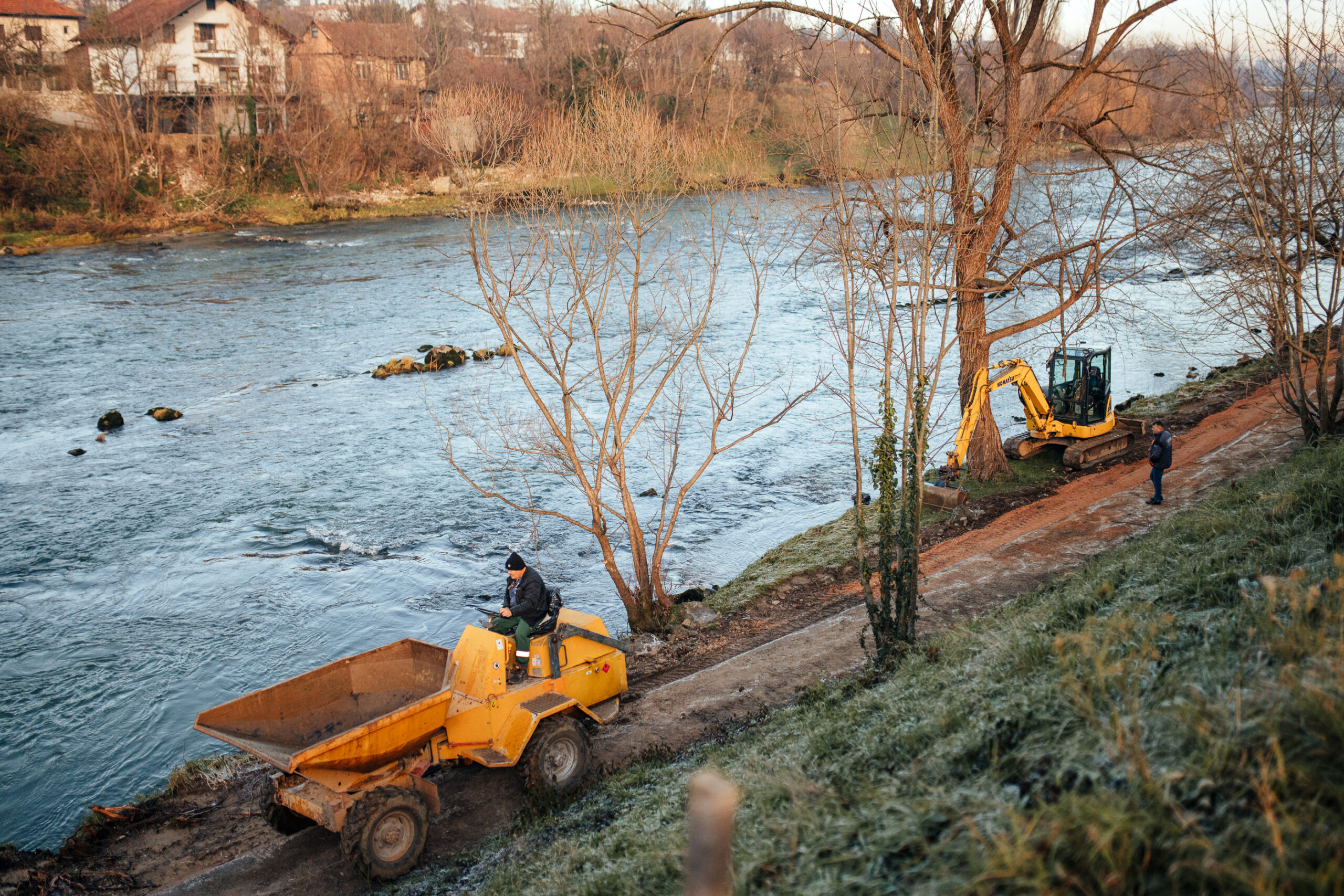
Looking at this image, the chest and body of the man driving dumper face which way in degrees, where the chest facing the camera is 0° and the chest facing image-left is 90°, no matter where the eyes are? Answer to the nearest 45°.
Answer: approximately 45°

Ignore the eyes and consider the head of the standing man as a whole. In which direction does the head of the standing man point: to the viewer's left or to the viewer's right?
to the viewer's left

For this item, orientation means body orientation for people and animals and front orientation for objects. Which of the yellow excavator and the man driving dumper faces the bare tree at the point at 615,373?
the yellow excavator

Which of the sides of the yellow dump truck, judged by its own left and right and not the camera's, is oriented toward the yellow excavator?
back

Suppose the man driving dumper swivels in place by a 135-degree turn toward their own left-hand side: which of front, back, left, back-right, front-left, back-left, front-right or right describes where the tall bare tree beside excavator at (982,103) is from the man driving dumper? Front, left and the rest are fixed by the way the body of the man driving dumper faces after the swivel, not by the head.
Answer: front-left

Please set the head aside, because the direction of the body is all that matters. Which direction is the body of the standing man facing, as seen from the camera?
to the viewer's left

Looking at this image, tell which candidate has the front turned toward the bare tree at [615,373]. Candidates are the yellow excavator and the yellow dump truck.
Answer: the yellow excavator

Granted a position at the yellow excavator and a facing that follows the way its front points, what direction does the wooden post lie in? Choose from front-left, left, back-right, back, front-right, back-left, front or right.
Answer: front-left
